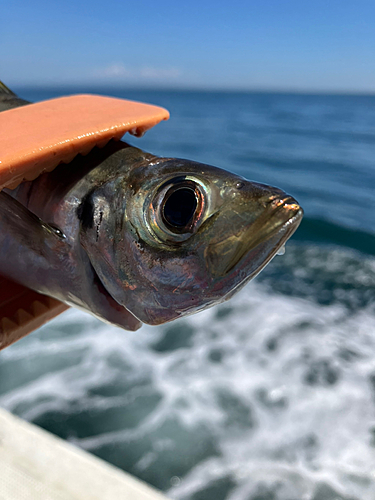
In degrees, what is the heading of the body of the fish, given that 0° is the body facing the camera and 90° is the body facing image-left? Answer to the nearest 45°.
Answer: approximately 270°
